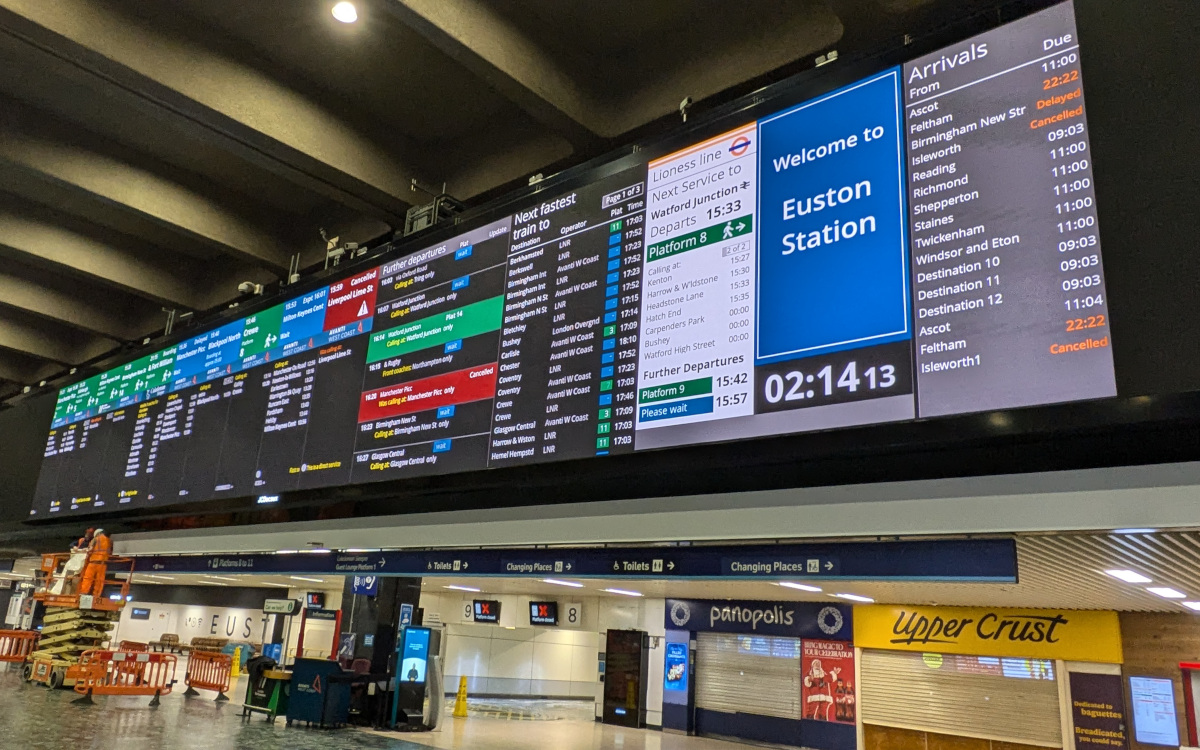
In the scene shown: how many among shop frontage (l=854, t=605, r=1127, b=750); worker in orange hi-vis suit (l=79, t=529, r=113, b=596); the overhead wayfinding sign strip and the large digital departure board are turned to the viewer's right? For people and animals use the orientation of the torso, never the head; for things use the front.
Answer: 0

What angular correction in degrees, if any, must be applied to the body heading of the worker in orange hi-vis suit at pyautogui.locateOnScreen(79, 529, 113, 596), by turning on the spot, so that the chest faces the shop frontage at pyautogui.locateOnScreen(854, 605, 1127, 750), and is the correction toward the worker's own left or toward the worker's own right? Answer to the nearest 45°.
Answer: approximately 180°

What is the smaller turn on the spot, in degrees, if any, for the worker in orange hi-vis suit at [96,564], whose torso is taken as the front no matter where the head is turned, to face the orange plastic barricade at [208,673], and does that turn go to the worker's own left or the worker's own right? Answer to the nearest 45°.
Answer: approximately 90° to the worker's own right

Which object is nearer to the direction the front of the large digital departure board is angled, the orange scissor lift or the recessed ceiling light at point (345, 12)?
the recessed ceiling light

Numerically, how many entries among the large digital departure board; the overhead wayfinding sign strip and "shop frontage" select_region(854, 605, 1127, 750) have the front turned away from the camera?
0

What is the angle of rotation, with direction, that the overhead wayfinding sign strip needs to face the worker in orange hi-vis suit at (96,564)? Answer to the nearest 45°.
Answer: approximately 90° to its right

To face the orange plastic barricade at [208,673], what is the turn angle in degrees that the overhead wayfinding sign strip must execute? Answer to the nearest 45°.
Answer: approximately 90° to its right

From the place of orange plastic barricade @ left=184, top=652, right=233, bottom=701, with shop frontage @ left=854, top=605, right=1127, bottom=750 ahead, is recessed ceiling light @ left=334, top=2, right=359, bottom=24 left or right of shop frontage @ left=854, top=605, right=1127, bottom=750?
right

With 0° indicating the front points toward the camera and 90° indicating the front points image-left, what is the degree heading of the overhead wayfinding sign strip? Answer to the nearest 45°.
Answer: approximately 45°

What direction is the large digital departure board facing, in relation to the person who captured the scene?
facing the viewer and to the left of the viewer

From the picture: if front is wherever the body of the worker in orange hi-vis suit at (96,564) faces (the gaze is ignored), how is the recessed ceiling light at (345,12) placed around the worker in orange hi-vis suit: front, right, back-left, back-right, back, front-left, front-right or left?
back-left
